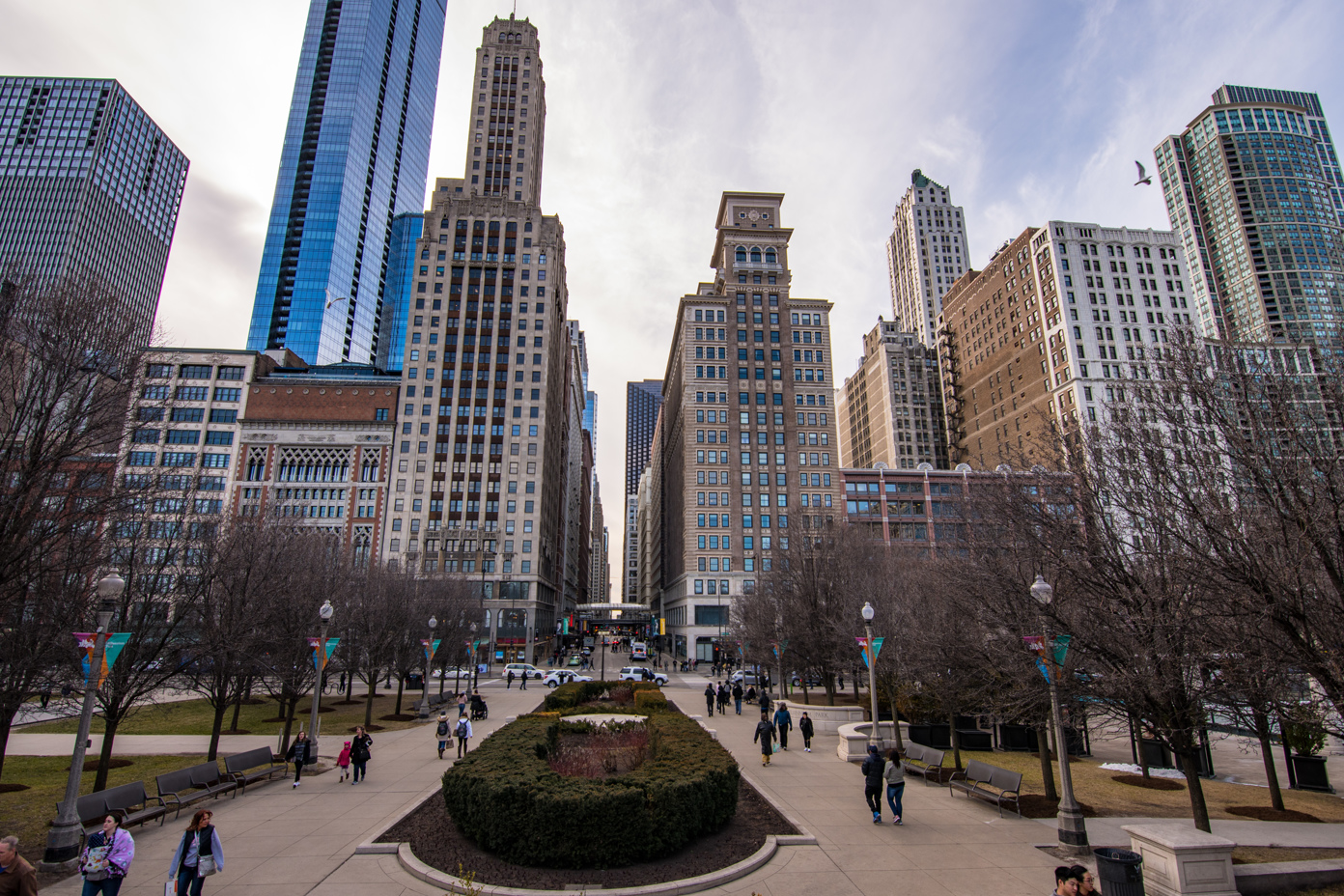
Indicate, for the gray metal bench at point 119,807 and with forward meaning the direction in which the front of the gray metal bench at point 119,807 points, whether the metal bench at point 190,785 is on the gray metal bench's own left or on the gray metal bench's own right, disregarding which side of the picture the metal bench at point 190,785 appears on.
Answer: on the gray metal bench's own left

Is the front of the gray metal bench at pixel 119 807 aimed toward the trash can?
yes

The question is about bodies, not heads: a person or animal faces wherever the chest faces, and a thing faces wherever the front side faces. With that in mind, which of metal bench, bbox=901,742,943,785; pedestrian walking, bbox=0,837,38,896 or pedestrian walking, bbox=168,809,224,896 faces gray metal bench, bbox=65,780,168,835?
metal bench, bbox=901,742,943,785

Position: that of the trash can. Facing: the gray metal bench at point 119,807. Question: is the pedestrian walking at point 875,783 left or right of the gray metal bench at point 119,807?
right

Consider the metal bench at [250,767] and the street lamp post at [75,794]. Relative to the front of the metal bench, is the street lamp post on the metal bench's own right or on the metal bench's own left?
on the metal bench's own right

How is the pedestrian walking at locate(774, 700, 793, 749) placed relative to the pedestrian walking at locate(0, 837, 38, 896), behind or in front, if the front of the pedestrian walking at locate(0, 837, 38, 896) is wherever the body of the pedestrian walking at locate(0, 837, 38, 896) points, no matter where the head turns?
behind

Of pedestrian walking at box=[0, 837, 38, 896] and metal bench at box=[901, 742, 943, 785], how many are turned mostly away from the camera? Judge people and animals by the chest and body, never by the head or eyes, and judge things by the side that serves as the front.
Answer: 0

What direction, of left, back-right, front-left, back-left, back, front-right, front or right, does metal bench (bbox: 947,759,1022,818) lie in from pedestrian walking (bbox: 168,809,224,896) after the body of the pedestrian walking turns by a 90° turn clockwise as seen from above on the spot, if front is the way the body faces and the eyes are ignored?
back

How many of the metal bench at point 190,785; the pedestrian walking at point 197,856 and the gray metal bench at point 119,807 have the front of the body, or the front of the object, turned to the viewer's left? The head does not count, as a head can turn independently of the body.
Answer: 0

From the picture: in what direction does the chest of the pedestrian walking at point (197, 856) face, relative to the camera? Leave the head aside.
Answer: toward the camera

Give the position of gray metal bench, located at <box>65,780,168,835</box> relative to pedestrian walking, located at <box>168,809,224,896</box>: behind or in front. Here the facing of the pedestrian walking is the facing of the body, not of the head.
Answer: behind

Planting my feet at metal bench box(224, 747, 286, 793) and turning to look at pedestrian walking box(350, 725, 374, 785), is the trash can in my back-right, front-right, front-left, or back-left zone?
front-right

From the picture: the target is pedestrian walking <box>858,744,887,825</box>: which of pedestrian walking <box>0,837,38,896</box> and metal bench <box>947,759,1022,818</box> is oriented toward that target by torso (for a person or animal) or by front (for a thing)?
the metal bench

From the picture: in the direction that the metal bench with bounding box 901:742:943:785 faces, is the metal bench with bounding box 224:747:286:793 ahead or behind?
ahead

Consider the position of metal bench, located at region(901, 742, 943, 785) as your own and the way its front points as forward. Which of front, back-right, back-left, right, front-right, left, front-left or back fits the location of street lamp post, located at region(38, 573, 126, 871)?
front

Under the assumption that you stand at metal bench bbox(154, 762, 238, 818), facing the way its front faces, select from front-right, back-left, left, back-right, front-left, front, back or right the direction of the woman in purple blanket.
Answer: front-right

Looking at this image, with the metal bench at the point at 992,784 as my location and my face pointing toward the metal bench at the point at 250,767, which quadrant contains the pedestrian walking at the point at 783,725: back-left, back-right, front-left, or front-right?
front-right

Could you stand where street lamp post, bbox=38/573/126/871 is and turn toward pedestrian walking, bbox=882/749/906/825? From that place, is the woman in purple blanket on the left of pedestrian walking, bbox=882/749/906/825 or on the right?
right

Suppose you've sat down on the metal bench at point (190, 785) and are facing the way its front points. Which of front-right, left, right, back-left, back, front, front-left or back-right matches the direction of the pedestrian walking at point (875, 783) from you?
front

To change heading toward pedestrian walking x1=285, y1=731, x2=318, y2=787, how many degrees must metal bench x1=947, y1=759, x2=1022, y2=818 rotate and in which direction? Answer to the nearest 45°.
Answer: approximately 45° to its right

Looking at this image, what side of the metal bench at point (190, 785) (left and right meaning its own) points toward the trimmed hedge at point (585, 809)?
front

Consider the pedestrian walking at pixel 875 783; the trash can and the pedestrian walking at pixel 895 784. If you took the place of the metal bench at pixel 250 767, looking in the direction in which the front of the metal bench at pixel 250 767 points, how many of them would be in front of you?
3
